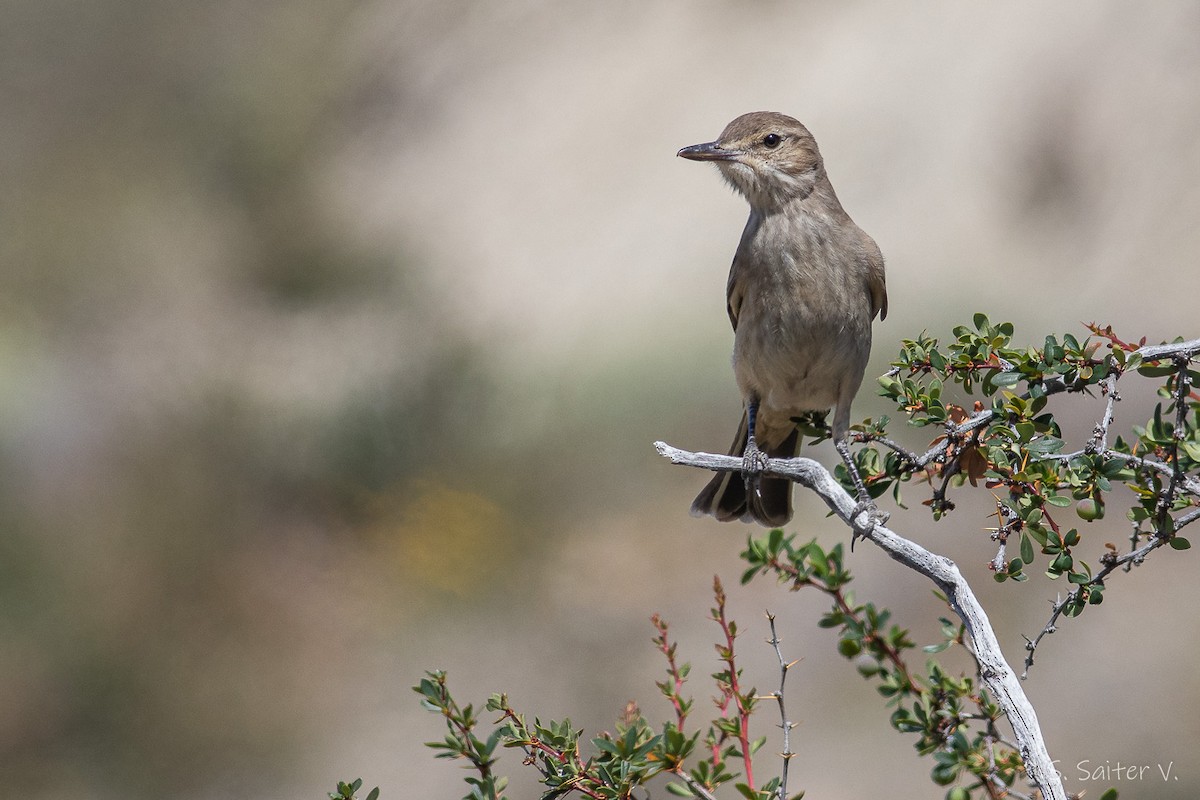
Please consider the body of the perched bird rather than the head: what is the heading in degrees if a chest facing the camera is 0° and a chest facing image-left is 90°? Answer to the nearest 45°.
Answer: approximately 0°
